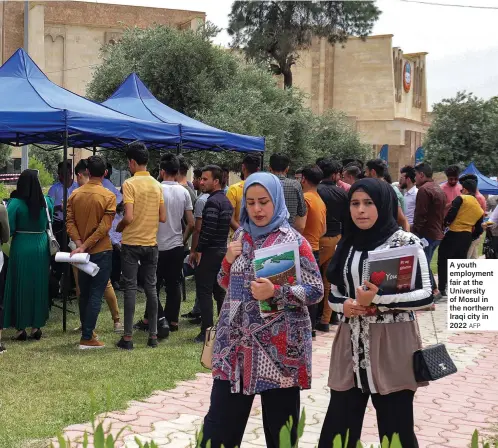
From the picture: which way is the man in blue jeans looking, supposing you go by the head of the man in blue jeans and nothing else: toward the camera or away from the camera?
away from the camera

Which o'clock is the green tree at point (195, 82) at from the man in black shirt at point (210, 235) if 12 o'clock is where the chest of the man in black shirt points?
The green tree is roughly at 3 o'clock from the man in black shirt.

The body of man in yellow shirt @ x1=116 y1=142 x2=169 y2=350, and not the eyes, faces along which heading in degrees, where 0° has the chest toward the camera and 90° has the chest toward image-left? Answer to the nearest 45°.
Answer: approximately 135°

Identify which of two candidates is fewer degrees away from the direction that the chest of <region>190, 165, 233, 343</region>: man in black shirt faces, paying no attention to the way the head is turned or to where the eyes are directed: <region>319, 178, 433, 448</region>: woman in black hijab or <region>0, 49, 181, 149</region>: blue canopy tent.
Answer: the blue canopy tent

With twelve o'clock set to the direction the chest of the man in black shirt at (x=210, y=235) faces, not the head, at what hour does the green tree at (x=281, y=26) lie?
The green tree is roughly at 3 o'clock from the man in black shirt.

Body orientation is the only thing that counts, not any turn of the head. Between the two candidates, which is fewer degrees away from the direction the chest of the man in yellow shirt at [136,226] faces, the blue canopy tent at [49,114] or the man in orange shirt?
the blue canopy tent

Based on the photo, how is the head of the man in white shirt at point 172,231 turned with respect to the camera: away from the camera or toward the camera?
away from the camera

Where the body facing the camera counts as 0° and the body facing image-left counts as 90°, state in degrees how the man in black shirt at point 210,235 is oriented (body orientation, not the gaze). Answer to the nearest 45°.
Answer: approximately 90°

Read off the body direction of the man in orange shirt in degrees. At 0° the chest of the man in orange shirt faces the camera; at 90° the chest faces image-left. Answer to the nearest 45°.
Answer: approximately 135°
